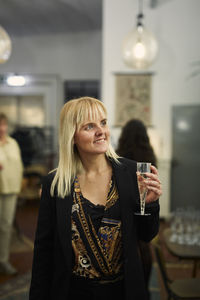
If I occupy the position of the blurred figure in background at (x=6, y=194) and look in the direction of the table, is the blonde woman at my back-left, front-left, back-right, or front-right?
front-right

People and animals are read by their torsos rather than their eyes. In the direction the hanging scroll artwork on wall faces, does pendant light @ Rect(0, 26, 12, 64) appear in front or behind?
in front

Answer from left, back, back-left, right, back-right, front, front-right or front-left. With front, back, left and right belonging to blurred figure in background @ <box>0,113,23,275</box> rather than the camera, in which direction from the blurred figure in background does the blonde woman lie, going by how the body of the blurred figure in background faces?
front

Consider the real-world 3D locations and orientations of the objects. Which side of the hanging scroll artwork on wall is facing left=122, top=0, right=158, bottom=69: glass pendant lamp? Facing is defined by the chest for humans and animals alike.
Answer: front

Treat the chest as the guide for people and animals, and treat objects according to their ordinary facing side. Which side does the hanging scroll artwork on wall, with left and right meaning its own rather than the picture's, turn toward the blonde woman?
front

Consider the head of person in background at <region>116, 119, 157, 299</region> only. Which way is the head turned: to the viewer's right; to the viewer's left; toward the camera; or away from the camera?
away from the camera

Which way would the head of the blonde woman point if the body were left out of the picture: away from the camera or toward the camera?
toward the camera

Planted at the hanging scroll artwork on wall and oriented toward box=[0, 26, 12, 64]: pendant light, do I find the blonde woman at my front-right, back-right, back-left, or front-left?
front-left

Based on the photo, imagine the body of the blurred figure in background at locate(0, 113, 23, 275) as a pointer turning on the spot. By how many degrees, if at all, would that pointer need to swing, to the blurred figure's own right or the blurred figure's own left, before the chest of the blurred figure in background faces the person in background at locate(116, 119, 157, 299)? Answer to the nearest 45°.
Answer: approximately 45° to the blurred figure's own left
